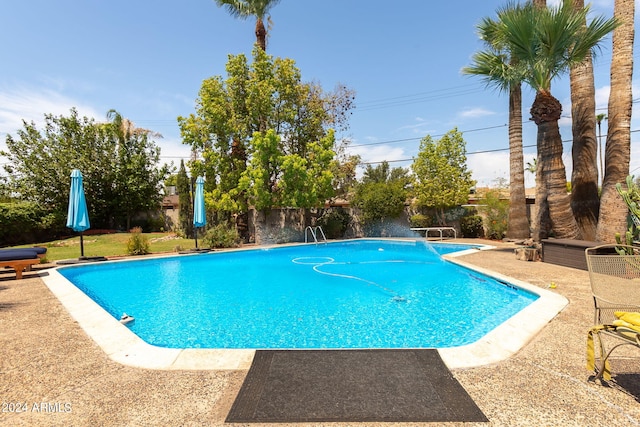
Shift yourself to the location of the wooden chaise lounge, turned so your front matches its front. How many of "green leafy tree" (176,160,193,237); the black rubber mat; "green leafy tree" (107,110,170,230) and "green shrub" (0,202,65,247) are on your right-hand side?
1

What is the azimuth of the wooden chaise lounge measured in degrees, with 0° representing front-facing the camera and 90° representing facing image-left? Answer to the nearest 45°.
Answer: approximately 270°

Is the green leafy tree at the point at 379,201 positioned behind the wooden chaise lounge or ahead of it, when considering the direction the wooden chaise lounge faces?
ahead

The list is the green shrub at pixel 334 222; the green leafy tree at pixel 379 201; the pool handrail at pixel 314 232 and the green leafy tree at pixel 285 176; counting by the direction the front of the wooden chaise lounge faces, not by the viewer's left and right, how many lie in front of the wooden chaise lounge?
4

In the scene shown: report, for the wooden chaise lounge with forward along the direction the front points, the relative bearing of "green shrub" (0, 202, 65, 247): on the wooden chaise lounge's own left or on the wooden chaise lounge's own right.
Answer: on the wooden chaise lounge's own left

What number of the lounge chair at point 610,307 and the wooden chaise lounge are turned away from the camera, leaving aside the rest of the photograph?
0

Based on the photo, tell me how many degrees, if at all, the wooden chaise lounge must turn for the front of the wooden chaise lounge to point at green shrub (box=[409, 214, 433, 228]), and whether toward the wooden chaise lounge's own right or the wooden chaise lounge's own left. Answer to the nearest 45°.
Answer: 0° — it already faces it

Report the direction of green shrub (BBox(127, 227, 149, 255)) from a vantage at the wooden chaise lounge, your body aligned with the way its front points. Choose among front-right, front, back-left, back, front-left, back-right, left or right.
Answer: front-left
